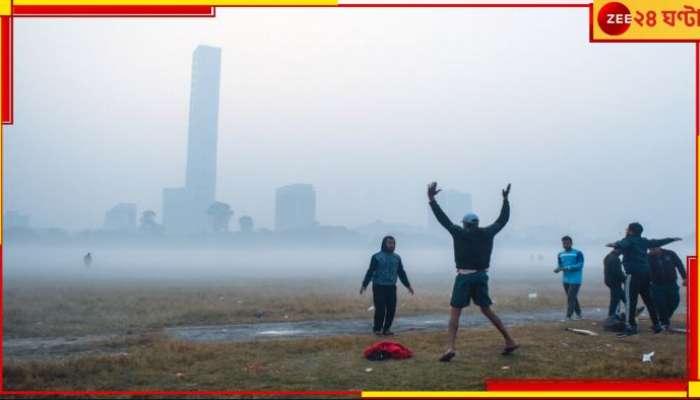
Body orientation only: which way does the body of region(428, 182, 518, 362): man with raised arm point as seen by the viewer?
away from the camera

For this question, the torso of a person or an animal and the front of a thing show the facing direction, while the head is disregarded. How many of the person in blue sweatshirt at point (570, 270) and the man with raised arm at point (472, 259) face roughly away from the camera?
1

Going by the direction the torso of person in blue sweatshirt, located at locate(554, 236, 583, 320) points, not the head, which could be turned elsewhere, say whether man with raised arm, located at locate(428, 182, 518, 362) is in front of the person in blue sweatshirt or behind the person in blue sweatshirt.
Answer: in front

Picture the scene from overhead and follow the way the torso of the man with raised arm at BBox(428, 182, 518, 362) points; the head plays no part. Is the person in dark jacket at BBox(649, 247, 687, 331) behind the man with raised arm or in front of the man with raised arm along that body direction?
in front

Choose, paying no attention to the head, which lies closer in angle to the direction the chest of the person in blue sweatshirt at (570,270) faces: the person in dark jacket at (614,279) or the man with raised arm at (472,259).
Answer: the man with raised arm

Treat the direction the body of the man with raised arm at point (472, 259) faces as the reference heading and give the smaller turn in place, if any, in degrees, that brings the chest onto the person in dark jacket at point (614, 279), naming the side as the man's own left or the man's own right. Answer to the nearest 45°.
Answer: approximately 45° to the man's own right

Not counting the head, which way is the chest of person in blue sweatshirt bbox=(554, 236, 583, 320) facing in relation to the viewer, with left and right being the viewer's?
facing the viewer and to the left of the viewer

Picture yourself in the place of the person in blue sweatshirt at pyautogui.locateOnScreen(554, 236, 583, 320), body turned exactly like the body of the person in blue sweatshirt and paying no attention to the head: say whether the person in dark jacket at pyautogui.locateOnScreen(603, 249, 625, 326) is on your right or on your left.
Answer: on your left

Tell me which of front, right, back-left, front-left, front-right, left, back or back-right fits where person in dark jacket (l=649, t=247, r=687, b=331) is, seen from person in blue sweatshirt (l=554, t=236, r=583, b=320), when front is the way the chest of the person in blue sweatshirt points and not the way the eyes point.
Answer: left

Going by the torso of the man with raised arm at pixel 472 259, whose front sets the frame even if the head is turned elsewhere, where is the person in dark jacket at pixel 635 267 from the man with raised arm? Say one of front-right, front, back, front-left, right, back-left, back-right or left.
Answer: front-right
